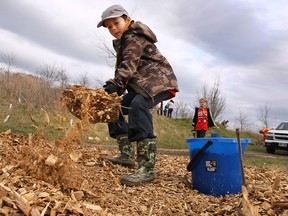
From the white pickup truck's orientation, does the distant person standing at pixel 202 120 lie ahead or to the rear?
ahead

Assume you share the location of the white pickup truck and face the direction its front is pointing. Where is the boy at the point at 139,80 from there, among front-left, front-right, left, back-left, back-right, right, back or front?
front-left

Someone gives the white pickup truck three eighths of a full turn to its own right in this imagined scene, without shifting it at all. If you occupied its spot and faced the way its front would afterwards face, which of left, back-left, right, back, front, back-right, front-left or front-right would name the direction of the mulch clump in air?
back

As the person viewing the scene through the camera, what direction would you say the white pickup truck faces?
facing the viewer and to the left of the viewer

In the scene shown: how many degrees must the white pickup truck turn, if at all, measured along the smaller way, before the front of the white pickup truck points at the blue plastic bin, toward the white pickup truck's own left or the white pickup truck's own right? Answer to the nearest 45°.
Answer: approximately 45° to the white pickup truck's own left
